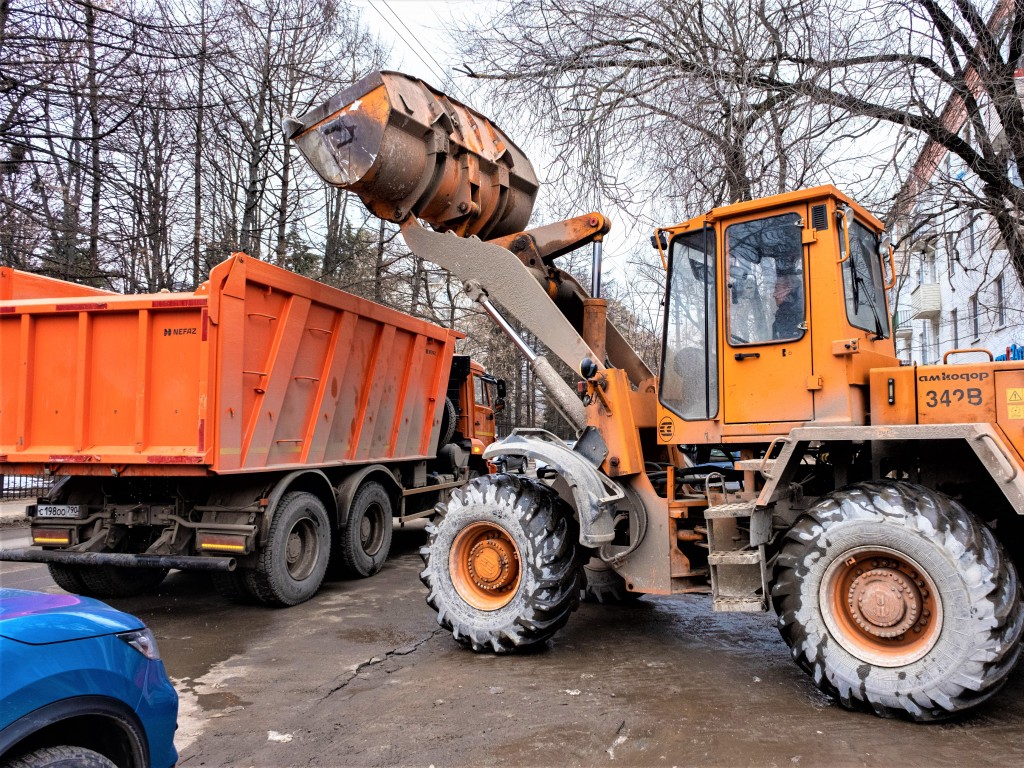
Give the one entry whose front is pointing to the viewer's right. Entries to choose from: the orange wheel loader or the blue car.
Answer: the blue car

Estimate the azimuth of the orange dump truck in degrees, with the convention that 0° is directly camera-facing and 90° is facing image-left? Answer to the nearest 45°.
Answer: approximately 225°

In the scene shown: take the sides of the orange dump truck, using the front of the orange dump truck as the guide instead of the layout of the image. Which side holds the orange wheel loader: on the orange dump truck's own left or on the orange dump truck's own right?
on the orange dump truck's own right

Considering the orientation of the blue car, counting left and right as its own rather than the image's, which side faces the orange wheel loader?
front

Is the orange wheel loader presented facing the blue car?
no

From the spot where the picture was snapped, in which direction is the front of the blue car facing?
facing to the right of the viewer

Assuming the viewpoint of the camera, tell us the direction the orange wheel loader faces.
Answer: facing away from the viewer and to the left of the viewer

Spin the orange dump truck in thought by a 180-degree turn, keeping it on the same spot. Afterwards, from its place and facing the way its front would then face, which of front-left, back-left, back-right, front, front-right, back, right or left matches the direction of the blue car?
front-left

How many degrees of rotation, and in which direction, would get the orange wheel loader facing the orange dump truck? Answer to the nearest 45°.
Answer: approximately 45° to its left

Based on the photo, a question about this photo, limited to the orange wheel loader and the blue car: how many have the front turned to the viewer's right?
1
